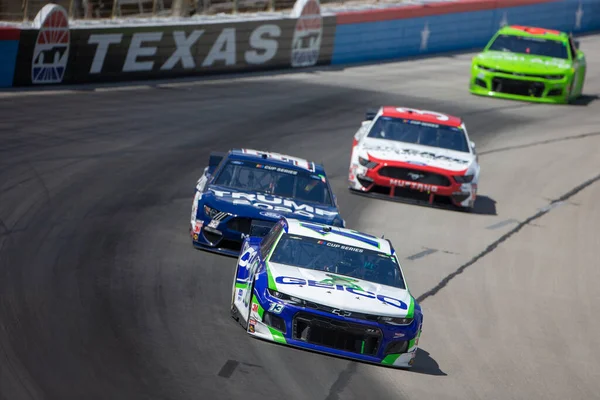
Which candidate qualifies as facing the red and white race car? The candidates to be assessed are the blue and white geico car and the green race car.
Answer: the green race car

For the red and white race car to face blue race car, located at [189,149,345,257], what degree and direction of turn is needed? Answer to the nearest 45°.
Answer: approximately 45° to its right

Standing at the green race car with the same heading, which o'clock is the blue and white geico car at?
The blue and white geico car is roughly at 12 o'clock from the green race car.

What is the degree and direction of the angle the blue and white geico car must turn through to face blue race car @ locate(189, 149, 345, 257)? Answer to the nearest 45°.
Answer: approximately 180°

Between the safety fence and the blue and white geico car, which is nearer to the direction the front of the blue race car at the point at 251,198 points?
the blue and white geico car

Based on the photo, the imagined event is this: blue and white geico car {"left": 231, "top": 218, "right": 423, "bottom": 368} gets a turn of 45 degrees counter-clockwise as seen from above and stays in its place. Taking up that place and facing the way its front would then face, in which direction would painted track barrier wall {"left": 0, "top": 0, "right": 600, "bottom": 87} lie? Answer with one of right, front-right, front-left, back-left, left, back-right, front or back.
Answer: back-left

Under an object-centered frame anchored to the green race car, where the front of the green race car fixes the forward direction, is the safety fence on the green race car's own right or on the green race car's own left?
on the green race car's own right

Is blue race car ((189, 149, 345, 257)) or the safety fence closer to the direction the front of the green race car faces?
the blue race car

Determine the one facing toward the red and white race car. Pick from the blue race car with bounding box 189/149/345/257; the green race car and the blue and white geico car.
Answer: the green race car

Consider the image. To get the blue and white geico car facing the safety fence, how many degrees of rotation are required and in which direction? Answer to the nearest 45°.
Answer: approximately 180°
